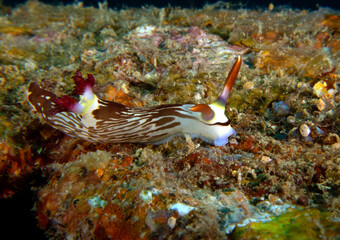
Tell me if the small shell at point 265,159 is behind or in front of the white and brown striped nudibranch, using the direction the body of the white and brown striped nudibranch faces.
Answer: in front

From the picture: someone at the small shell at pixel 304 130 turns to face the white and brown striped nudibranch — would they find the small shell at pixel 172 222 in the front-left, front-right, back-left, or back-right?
front-left

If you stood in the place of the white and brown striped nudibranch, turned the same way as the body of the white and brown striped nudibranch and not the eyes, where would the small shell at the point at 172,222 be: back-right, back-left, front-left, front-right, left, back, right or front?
right

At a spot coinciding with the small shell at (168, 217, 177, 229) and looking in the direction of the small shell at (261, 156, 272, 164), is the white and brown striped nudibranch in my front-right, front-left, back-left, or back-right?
front-left

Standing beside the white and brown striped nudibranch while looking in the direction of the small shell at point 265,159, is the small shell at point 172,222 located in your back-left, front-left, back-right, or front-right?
front-right

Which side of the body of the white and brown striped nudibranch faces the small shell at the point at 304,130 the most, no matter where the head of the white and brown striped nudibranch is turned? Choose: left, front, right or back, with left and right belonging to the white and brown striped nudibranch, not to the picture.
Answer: front

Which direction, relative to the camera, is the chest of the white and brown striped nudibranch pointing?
to the viewer's right

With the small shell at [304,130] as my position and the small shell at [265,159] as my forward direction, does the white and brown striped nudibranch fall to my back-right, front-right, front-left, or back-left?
front-right
